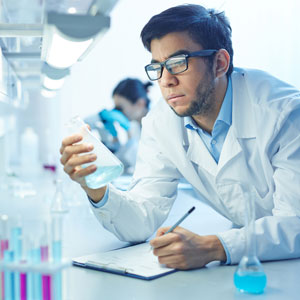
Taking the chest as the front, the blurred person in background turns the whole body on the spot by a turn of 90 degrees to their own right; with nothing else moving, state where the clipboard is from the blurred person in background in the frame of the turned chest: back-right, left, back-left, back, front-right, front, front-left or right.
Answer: back-left

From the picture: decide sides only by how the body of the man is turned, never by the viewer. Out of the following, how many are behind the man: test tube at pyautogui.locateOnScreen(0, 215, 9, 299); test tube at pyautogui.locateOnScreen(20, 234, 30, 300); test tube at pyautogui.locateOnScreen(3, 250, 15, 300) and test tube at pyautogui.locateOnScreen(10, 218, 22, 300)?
0

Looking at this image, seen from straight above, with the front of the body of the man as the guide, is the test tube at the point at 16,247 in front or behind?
in front

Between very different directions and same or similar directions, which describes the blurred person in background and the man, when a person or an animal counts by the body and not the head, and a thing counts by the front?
same or similar directions

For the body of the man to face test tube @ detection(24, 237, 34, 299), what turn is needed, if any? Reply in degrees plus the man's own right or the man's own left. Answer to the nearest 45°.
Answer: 0° — they already face it

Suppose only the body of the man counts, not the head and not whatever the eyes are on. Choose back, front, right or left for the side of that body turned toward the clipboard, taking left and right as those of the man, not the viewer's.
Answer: front

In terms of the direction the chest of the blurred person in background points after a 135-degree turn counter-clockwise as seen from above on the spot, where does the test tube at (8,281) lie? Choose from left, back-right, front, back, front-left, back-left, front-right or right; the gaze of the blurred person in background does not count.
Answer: right

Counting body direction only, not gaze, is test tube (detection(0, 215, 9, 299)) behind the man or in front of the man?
in front

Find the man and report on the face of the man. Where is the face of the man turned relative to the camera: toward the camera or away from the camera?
toward the camera

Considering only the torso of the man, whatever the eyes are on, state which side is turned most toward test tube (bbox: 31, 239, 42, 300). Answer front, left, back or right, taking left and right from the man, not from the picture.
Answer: front

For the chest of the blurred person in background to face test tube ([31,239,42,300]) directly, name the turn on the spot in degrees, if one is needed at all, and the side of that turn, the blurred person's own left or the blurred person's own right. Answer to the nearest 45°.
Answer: approximately 45° to the blurred person's own left

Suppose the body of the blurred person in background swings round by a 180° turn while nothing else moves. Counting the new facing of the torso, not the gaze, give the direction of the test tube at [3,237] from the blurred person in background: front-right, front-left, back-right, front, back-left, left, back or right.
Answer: back-right

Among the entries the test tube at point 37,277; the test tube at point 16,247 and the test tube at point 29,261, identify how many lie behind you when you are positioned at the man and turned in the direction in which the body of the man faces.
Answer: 0

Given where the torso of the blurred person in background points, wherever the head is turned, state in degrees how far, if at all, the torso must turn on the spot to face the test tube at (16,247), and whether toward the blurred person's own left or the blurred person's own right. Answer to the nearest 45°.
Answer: approximately 45° to the blurred person's own left

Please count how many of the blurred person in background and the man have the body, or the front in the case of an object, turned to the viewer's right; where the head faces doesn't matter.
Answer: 0

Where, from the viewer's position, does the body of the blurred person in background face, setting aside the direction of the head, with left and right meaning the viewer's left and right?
facing the viewer and to the left of the viewer

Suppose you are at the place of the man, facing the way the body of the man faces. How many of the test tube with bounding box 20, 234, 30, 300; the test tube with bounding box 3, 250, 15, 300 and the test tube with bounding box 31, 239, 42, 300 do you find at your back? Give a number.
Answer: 0
